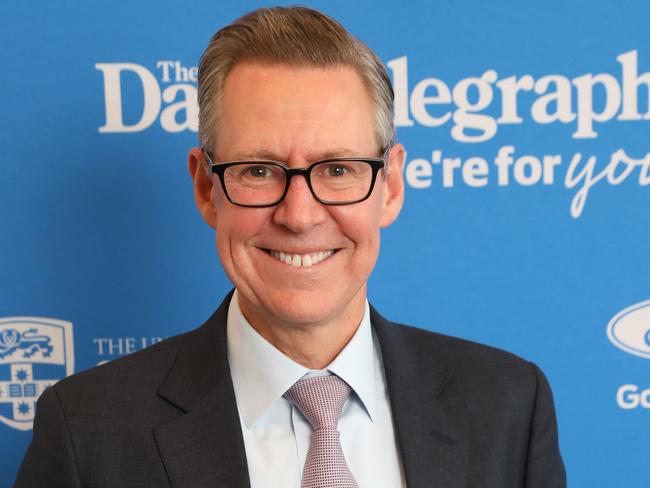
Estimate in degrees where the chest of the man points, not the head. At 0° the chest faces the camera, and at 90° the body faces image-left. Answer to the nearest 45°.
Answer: approximately 0°
